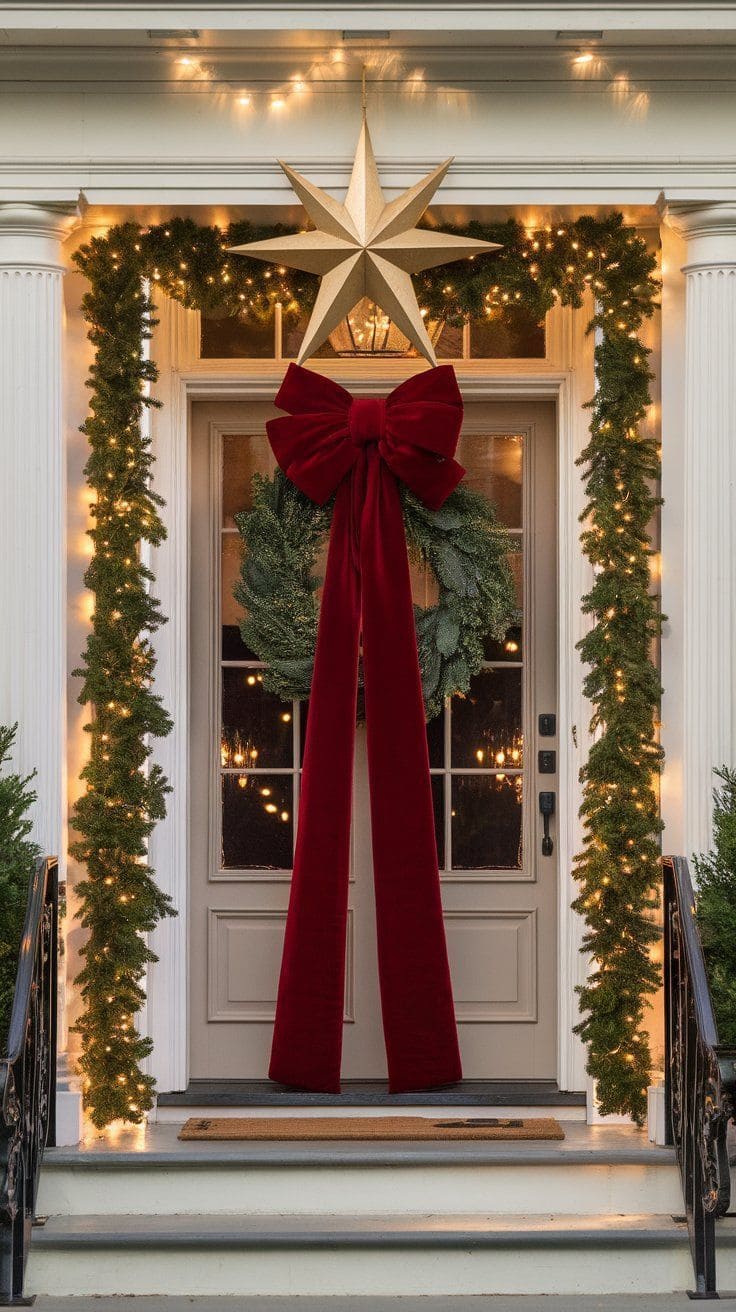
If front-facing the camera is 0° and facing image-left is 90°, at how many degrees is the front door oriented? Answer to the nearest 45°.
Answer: approximately 0°

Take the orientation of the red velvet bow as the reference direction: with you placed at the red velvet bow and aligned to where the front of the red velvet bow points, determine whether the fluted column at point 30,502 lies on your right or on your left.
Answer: on your right
